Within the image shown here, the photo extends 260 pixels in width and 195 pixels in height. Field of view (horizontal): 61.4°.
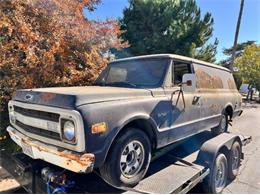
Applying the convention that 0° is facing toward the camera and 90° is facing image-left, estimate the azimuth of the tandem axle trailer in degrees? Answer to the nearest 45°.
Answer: approximately 45°

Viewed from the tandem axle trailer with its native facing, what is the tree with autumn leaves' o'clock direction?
The tree with autumn leaves is roughly at 3 o'clock from the tandem axle trailer.
